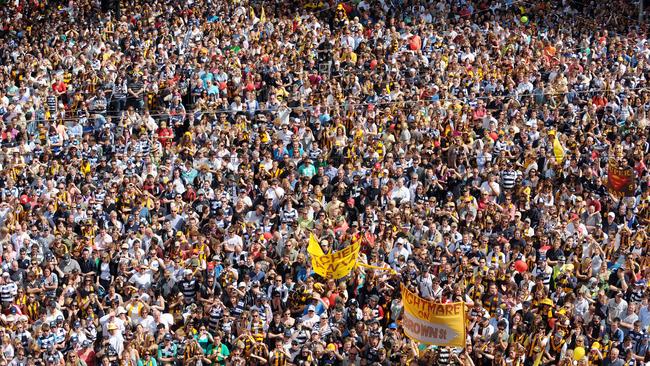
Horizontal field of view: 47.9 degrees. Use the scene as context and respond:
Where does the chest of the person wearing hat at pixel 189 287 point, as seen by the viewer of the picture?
toward the camera

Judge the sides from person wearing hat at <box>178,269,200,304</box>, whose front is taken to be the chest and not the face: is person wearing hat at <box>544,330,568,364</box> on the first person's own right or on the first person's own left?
on the first person's own left

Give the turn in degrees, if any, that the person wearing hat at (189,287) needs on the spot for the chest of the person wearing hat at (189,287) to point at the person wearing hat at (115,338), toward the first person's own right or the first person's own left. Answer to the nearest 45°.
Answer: approximately 45° to the first person's own right
